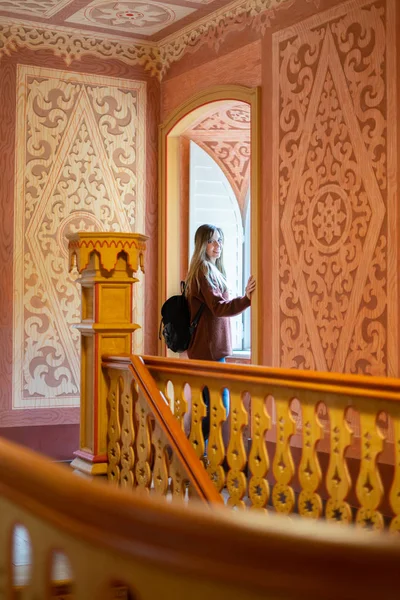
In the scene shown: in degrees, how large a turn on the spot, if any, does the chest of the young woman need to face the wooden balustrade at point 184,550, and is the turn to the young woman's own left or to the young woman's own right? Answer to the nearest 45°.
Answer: approximately 90° to the young woman's own right

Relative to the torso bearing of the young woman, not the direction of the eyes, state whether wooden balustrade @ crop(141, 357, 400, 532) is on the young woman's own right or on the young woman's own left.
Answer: on the young woman's own right

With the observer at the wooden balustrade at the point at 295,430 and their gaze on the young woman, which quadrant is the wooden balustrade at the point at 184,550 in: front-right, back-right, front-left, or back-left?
back-left

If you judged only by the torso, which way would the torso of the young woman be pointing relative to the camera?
to the viewer's right
